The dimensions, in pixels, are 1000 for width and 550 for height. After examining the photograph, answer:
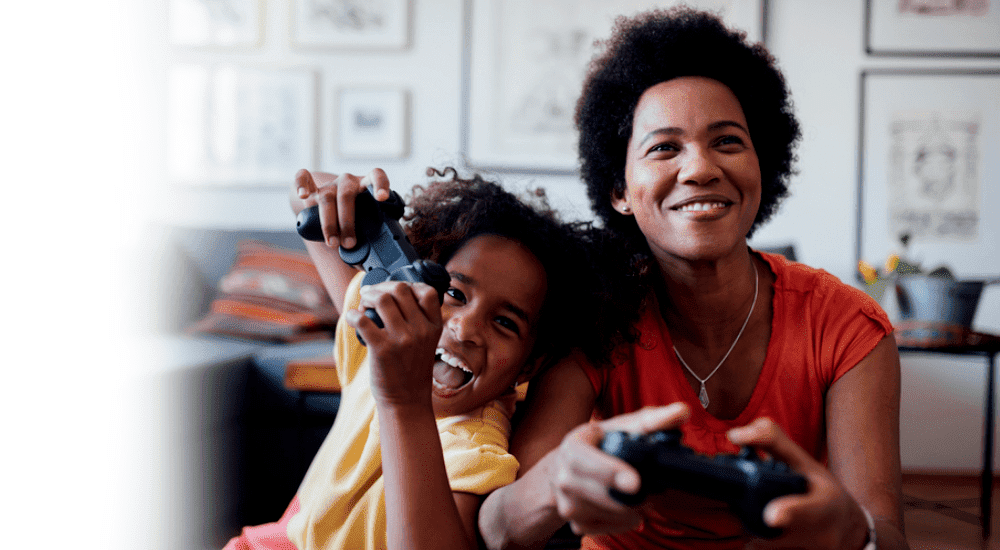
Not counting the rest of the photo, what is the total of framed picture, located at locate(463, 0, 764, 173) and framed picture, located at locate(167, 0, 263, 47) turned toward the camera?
2

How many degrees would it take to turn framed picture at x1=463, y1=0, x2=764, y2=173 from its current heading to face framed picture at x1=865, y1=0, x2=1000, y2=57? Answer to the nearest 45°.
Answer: approximately 90° to its left

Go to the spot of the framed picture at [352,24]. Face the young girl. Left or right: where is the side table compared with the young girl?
left

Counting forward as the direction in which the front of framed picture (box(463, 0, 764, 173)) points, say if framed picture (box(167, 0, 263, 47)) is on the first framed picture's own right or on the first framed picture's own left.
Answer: on the first framed picture's own right

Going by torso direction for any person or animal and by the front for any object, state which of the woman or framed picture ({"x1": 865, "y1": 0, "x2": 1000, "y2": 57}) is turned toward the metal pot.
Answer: the framed picture

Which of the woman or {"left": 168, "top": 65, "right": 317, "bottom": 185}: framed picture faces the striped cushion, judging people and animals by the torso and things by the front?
the framed picture

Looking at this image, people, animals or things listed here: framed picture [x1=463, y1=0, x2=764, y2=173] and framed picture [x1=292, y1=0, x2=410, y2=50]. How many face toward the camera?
2

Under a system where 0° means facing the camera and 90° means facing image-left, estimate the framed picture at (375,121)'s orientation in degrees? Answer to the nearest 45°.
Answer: approximately 0°
